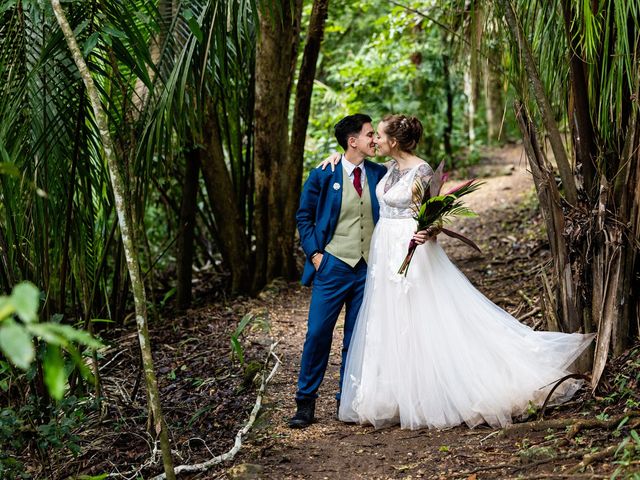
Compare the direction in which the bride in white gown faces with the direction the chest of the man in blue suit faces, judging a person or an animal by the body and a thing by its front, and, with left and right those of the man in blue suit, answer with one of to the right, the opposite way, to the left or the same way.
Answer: to the right

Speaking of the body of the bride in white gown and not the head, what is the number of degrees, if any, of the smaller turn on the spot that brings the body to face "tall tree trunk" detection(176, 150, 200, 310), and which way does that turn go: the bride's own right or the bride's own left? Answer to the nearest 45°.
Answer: approximately 90° to the bride's own right

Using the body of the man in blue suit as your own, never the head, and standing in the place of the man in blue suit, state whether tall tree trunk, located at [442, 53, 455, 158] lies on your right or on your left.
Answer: on your left

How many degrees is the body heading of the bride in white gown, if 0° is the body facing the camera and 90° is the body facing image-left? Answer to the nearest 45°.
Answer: approximately 45°

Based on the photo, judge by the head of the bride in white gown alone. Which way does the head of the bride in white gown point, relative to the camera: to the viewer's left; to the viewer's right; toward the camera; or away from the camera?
to the viewer's left

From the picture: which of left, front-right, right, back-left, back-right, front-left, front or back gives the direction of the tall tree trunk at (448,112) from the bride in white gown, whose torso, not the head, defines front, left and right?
back-right

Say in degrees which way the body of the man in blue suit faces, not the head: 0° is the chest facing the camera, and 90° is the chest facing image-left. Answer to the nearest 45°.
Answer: approximately 315°

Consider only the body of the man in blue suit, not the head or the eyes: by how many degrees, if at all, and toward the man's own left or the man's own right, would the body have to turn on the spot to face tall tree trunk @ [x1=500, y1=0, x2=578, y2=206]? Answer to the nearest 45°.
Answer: approximately 45° to the man's own left

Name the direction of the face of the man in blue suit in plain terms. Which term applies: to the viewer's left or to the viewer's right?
to the viewer's right
